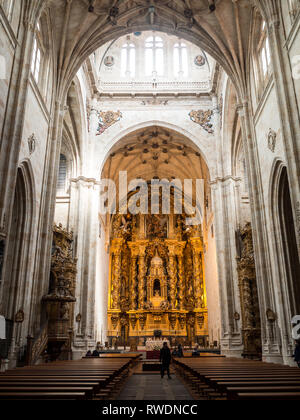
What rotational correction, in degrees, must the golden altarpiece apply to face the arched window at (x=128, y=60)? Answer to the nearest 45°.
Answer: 0° — it already faces it

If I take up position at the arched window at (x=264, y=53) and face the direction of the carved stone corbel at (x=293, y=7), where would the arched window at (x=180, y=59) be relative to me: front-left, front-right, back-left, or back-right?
back-right

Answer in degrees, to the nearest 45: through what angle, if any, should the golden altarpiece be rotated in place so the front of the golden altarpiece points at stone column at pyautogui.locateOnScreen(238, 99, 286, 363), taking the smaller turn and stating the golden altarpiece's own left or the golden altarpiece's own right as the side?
0° — it already faces it

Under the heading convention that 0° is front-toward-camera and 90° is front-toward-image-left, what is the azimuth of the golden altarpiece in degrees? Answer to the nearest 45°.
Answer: approximately 0°

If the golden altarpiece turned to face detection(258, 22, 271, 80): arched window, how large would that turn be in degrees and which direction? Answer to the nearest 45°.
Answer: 0° — it already faces it

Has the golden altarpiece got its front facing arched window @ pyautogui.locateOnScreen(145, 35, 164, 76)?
yes

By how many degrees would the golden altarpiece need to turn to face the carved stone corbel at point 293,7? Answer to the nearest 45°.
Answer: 0° — it already faces it
